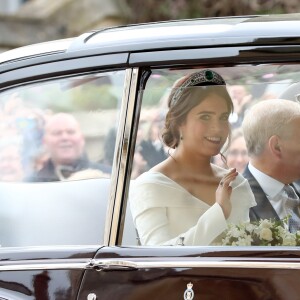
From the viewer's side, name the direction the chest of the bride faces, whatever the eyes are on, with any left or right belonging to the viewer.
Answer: facing the viewer and to the right of the viewer

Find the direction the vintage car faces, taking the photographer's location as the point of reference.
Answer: facing to the right of the viewer
